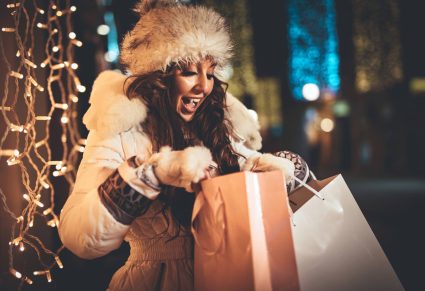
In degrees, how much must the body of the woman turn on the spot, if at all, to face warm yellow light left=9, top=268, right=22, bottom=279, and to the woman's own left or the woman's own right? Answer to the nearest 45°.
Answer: approximately 135° to the woman's own right

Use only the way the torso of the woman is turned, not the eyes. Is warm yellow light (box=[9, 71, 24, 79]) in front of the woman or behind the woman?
behind

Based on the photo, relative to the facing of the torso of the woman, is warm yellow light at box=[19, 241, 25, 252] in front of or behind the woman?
behind

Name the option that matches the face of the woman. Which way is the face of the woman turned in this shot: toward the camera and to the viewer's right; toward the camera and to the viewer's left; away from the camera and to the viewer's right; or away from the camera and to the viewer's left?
toward the camera and to the viewer's right
